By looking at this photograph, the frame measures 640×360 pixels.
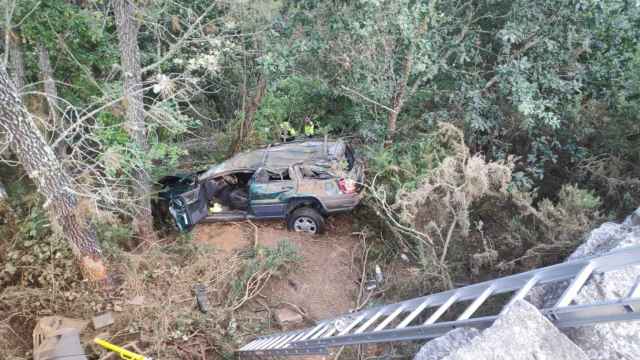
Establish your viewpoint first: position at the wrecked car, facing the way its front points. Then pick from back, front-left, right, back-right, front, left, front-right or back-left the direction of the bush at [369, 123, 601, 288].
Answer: back-left

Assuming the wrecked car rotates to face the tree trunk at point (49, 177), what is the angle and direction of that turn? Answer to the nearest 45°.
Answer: approximately 45° to its left

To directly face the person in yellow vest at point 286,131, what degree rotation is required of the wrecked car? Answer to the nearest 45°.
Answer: approximately 90° to its right

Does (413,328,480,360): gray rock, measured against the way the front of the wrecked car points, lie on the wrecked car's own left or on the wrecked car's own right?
on the wrecked car's own left

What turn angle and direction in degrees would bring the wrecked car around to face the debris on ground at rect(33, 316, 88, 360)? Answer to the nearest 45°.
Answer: approximately 45° to its left

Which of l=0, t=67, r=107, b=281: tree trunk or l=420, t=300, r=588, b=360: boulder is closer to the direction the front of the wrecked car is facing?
the tree trunk

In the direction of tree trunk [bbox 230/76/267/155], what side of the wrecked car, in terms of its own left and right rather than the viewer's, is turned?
right

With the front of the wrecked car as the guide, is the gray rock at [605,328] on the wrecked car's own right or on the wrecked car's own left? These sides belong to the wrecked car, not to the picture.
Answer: on the wrecked car's own left

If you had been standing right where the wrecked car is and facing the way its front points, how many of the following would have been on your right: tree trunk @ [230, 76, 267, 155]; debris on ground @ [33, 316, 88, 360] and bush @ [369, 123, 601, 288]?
1

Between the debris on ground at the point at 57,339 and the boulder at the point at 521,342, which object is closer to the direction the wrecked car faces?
the debris on ground

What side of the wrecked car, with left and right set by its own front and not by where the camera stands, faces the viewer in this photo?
left

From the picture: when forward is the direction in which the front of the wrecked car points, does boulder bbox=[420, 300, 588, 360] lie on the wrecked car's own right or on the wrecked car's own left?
on the wrecked car's own left
